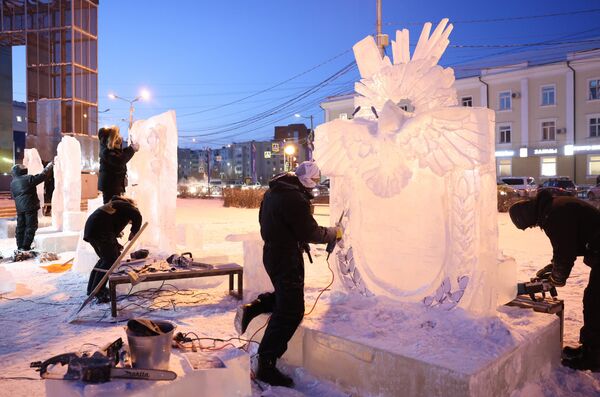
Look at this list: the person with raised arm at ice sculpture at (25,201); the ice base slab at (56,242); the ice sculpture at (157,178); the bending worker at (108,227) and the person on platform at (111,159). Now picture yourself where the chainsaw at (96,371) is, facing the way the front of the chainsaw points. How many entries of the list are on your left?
5

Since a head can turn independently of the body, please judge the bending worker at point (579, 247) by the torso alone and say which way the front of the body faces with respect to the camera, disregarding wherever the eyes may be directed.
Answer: to the viewer's left

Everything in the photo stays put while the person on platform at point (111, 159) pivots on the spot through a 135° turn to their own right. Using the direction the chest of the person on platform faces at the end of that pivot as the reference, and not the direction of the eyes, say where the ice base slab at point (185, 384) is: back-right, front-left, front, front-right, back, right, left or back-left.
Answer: front-left

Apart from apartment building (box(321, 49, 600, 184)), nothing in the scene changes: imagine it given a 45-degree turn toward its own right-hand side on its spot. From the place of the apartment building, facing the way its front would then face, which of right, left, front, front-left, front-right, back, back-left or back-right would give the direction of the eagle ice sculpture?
left

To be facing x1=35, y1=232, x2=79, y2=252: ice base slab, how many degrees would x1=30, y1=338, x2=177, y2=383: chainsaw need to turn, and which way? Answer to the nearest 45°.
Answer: approximately 90° to its left

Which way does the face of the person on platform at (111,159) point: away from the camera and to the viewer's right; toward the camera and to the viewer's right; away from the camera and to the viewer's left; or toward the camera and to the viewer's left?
away from the camera and to the viewer's right

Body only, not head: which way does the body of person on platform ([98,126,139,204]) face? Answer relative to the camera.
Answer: to the viewer's right

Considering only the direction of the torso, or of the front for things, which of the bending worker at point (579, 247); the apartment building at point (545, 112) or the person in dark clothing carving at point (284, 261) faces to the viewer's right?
the person in dark clothing carving

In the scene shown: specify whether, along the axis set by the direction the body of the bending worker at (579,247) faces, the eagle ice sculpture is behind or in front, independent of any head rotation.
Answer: in front

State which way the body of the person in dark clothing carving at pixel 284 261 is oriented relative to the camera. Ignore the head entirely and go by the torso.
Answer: to the viewer's right

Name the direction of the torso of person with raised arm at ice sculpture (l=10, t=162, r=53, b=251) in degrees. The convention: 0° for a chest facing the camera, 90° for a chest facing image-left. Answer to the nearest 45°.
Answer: approximately 225°

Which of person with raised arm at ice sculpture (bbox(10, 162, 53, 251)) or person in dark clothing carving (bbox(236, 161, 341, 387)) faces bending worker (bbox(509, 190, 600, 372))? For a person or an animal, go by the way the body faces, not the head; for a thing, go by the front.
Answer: the person in dark clothing carving

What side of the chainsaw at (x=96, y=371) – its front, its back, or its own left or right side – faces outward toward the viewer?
right

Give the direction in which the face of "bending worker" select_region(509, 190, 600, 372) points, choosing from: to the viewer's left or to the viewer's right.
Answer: to the viewer's left

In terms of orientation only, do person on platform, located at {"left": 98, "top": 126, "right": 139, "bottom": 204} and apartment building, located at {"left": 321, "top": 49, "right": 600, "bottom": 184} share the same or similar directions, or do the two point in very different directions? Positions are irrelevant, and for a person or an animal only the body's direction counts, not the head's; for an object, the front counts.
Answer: very different directions

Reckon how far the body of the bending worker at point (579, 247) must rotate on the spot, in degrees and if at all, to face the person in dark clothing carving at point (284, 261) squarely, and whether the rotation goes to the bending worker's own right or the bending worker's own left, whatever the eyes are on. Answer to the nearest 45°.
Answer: approximately 45° to the bending worker's own left

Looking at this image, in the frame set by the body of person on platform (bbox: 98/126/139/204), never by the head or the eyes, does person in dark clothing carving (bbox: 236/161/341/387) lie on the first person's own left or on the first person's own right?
on the first person's own right

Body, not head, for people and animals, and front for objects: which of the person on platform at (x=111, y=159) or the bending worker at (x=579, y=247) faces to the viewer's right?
the person on platform
